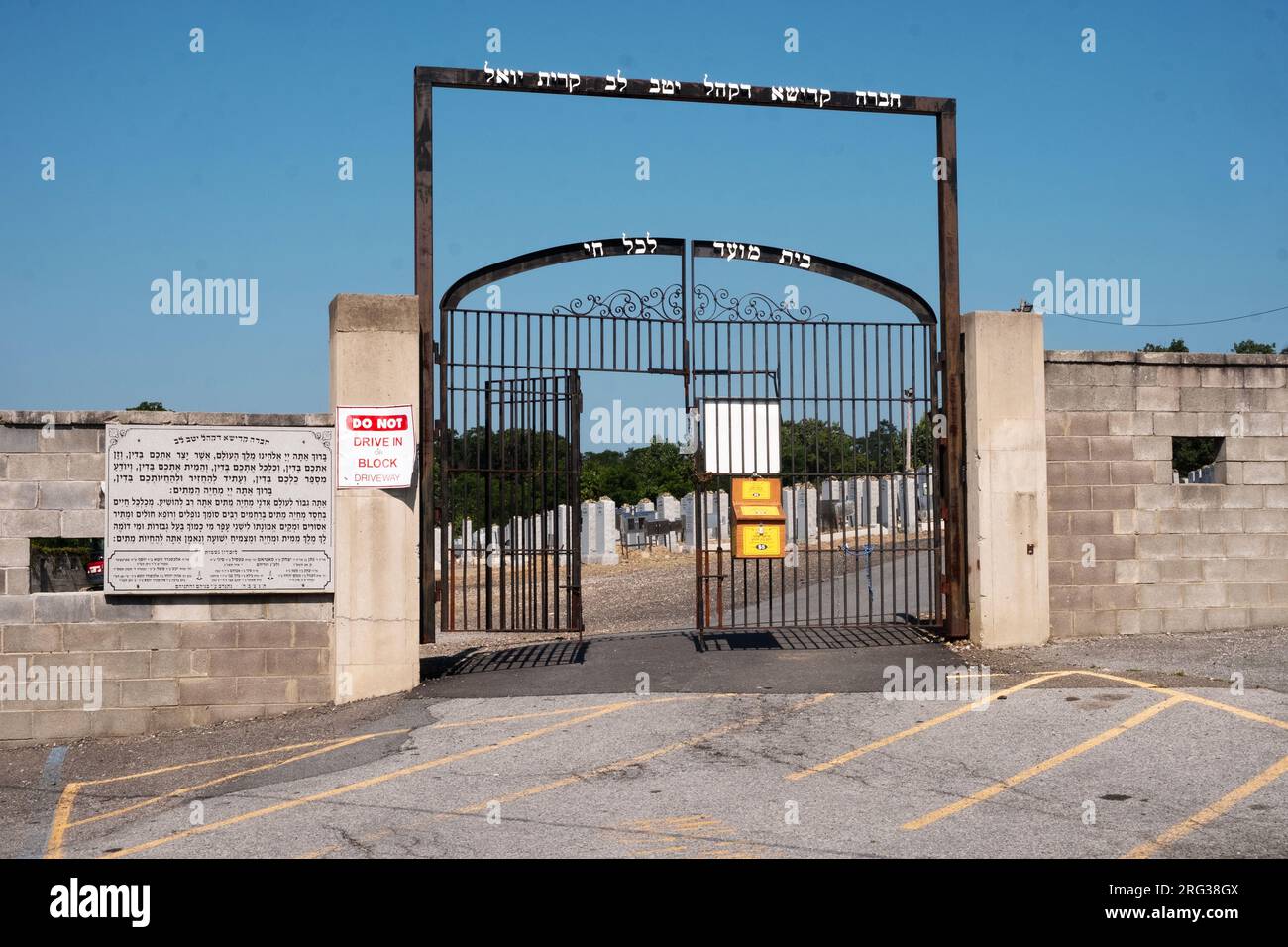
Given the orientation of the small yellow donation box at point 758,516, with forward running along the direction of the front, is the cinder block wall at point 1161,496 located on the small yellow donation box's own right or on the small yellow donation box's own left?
on the small yellow donation box's own left

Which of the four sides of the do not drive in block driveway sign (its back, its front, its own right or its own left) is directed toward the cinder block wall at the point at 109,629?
right

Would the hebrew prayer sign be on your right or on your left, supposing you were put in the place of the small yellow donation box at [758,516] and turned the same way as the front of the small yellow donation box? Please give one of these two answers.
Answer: on your right

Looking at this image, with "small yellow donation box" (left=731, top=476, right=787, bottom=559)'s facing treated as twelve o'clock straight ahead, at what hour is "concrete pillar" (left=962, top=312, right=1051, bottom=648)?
The concrete pillar is roughly at 9 o'clock from the small yellow donation box.

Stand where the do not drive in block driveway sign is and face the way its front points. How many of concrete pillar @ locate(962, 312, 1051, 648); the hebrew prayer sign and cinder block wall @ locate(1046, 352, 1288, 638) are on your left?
2

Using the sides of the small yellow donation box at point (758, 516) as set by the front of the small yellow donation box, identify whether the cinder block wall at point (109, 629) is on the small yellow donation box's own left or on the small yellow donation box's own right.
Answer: on the small yellow donation box's own right

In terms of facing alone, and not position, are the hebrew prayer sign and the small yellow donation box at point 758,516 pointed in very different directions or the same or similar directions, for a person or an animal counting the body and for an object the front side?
same or similar directions

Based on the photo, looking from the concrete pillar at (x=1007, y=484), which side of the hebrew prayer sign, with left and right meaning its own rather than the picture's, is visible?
left

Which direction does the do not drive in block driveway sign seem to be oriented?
toward the camera

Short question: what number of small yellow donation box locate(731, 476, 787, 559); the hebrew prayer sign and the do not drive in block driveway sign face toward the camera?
3

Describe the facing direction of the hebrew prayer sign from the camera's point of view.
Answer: facing the viewer

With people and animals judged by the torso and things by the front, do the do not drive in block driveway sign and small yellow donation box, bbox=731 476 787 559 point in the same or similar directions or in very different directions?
same or similar directions

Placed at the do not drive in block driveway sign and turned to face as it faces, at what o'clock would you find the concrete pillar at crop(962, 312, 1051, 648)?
The concrete pillar is roughly at 9 o'clock from the do not drive in block driveway sign.

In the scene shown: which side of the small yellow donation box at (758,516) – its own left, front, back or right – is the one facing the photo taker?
front

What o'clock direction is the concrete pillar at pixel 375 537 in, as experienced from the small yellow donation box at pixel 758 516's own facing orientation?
The concrete pillar is roughly at 2 o'clock from the small yellow donation box.

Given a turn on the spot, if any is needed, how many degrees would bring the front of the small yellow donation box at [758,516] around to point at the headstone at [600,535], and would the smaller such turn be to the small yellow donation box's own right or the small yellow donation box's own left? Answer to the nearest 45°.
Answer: approximately 180°
